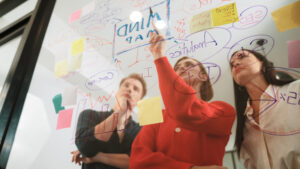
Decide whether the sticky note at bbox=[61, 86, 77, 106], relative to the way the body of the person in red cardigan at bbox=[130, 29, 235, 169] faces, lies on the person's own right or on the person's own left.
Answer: on the person's own right

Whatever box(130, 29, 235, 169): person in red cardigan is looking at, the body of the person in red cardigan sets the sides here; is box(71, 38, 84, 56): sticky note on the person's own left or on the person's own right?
on the person's own right

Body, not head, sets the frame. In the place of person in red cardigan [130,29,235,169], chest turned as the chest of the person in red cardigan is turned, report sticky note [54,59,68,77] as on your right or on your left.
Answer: on your right

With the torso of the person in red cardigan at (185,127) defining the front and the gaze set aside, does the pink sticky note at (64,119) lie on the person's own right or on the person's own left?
on the person's own right

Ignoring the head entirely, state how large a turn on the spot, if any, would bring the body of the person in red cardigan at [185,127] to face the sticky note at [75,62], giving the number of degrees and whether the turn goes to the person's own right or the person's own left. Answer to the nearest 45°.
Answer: approximately 45° to the person's own right

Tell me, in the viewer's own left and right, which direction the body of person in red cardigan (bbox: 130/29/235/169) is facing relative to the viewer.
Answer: facing the viewer and to the left of the viewer

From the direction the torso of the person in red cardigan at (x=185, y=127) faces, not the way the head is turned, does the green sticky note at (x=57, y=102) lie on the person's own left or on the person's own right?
on the person's own right
